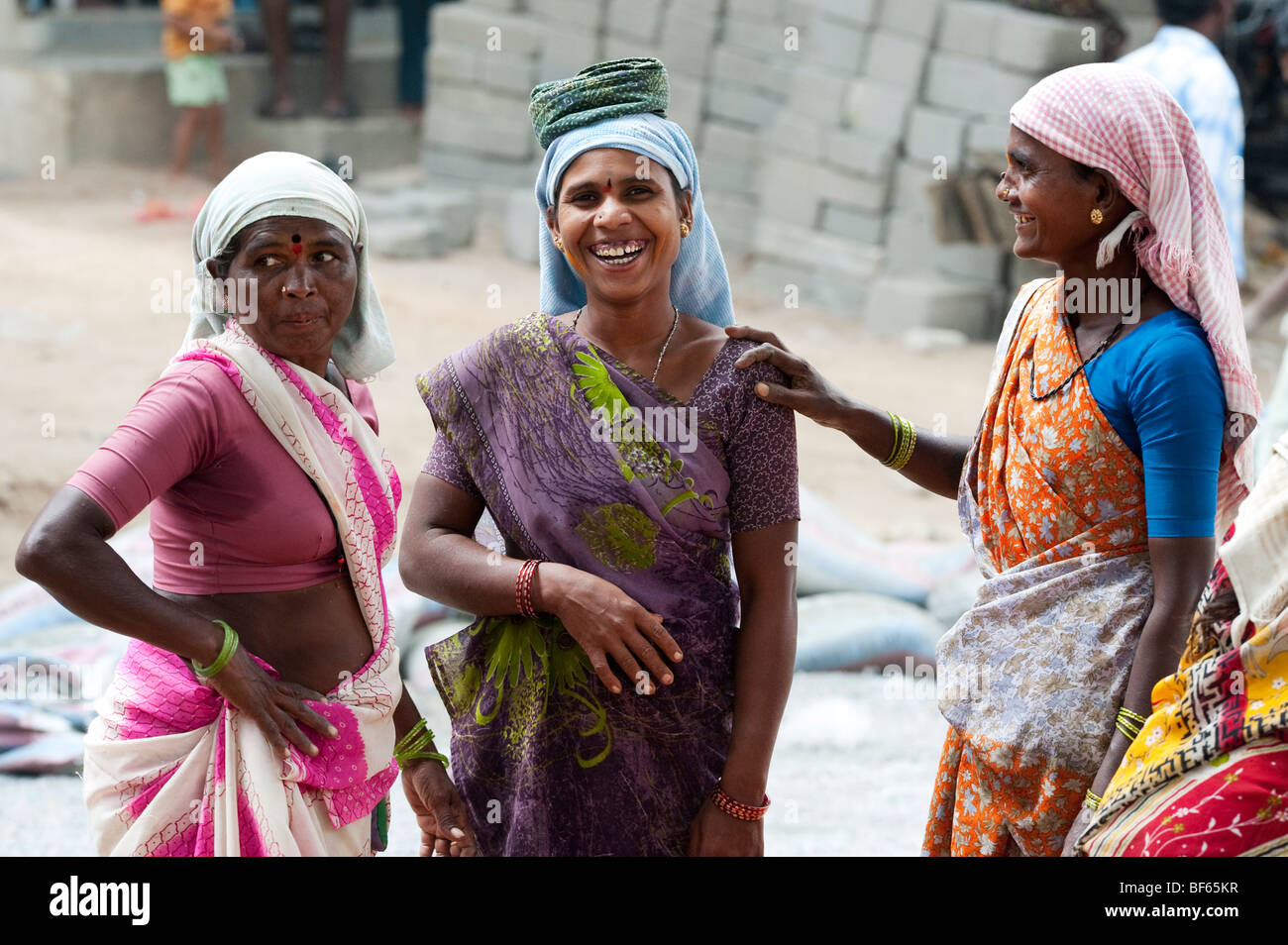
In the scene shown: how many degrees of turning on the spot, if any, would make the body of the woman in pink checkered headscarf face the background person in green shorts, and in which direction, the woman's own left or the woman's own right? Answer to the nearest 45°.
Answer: approximately 90° to the woman's own right

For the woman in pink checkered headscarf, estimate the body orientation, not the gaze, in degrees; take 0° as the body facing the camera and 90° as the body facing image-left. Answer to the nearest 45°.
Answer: approximately 45°

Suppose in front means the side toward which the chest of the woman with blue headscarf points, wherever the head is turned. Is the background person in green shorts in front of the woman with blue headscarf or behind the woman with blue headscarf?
behind

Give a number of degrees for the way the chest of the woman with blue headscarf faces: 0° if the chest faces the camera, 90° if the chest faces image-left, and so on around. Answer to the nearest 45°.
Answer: approximately 0°

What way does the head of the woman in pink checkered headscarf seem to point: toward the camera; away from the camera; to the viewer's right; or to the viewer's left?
to the viewer's left
